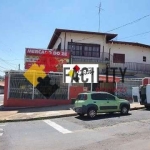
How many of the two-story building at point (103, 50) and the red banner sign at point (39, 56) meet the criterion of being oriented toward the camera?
2

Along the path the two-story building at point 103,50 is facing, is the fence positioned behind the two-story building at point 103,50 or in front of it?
in front

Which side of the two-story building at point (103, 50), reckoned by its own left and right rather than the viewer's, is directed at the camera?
front

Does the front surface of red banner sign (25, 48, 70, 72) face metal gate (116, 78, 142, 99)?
no

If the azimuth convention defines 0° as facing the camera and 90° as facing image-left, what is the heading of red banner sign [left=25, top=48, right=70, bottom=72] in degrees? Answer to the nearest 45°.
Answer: approximately 0°

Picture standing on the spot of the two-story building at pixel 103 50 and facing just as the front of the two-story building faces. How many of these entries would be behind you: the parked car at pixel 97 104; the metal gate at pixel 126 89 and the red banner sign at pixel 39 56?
0

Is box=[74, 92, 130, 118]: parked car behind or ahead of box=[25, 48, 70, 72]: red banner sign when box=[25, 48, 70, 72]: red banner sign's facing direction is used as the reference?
ahead

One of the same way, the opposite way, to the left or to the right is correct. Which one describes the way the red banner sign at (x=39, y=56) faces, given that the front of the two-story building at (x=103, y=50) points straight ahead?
the same way

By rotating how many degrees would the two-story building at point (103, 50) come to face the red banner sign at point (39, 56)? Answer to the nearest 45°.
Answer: approximately 45° to its right

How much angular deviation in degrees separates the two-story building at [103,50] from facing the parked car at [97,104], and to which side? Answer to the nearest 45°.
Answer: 0° — it already faces it
